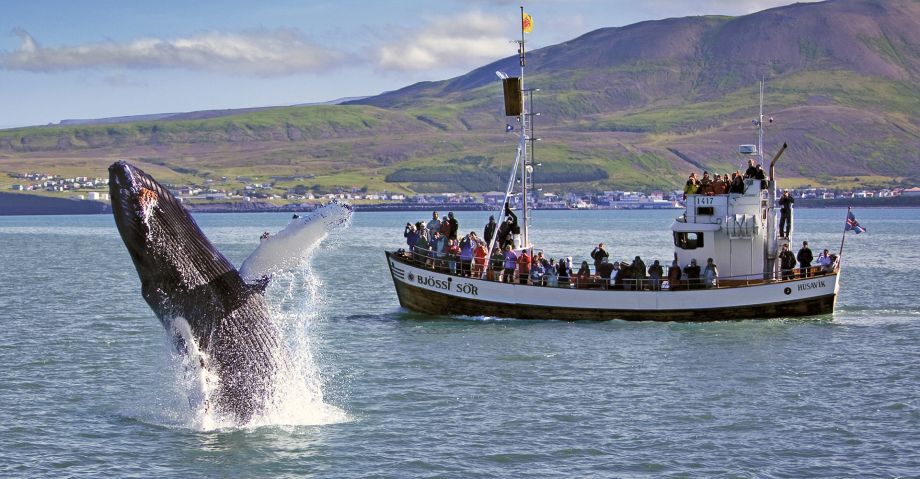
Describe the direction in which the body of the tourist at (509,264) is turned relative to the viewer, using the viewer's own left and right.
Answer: facing the viewer and to the left of the viewer

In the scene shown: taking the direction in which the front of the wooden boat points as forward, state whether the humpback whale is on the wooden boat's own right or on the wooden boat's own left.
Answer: on the wooden boat's own left

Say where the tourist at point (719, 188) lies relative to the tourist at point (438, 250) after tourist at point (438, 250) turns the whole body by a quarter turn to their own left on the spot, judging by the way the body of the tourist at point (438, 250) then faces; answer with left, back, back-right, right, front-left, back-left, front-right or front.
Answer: front-left

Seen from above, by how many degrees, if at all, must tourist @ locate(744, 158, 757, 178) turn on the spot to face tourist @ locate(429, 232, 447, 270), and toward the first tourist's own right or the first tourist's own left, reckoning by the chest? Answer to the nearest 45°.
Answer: approximately 45° to the first tourist's own right

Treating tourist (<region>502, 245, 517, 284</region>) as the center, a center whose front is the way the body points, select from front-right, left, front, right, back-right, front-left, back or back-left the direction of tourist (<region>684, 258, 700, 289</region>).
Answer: back-left

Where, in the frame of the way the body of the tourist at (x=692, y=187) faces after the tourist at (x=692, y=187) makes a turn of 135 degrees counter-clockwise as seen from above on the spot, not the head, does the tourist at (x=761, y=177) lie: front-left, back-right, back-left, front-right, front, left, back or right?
front

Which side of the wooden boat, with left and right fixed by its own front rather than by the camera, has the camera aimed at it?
left
